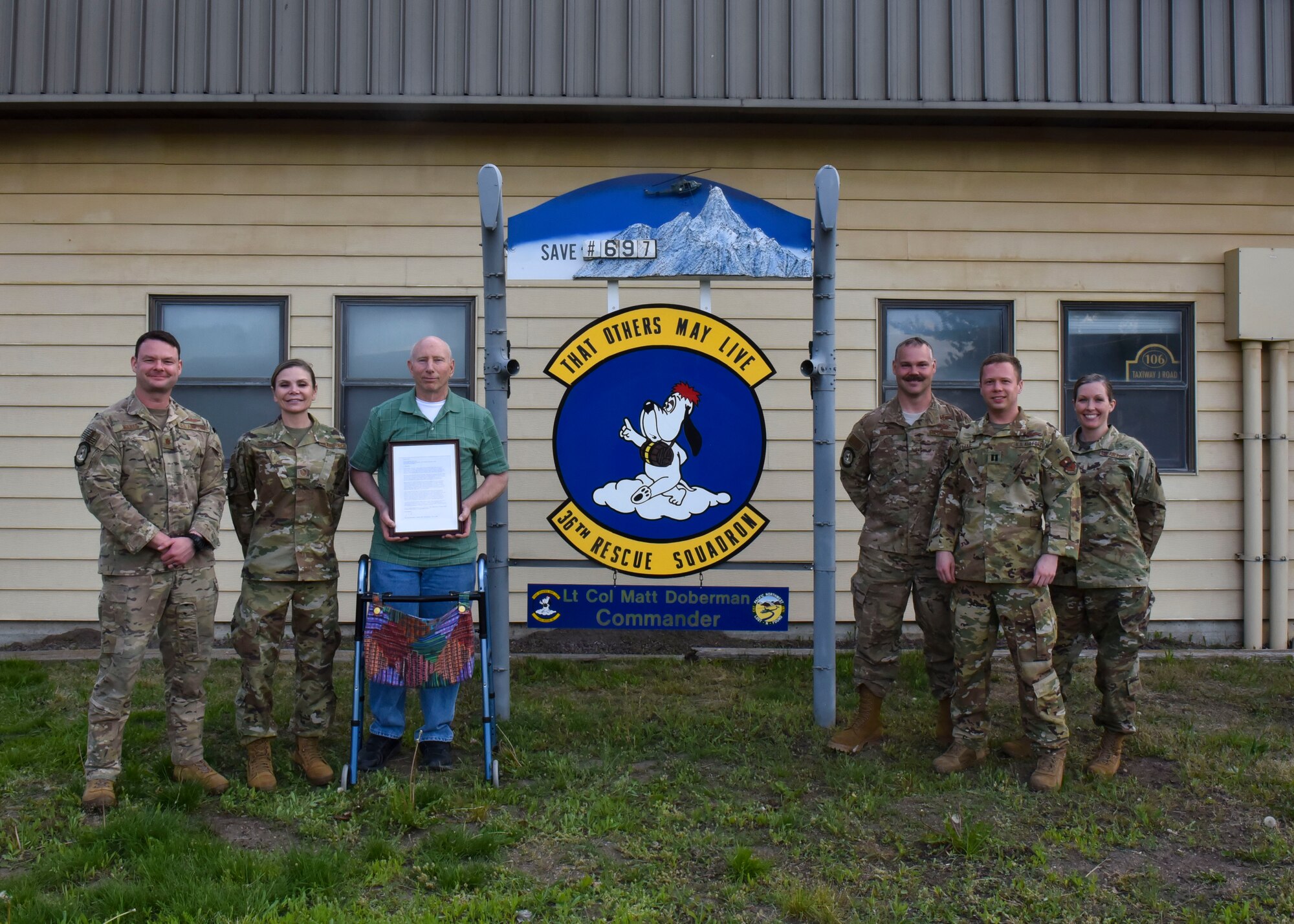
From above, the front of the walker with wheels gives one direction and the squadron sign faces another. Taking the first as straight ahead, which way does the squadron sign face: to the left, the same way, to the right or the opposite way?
the same way

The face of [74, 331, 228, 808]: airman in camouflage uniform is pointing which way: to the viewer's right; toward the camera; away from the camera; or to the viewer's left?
toward the camera

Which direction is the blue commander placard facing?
toward the camera

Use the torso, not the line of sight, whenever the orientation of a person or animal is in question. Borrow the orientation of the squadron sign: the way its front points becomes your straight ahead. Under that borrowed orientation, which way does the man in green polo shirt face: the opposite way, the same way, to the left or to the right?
the same way

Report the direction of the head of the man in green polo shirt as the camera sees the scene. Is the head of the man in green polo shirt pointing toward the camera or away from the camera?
toward the camera

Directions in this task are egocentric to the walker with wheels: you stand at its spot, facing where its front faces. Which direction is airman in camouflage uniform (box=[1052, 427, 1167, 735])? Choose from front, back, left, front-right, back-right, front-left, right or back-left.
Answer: left

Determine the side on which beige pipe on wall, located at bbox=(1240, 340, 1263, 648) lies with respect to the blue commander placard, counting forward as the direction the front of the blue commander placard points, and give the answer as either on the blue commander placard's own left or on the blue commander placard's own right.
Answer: on the blue commander placard's own left

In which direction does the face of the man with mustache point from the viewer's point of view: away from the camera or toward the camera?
toward the camera

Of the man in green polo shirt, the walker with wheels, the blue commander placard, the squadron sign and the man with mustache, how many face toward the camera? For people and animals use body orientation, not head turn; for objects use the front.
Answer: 5

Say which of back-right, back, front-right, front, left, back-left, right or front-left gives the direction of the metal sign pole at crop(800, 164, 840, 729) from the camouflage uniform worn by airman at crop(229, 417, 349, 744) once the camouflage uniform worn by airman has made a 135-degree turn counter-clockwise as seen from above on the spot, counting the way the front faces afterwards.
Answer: front-right

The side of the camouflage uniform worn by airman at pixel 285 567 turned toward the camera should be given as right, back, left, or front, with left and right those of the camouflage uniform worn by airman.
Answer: front

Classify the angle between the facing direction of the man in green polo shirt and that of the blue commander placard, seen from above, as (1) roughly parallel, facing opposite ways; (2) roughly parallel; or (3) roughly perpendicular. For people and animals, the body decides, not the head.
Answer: roughly parallel

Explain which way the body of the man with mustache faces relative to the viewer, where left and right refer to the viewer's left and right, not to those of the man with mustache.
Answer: facing the viewer

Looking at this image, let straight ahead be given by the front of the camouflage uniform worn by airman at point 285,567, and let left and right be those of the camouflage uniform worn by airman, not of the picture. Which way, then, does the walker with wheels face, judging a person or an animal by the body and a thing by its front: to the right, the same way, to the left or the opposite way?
the same way
